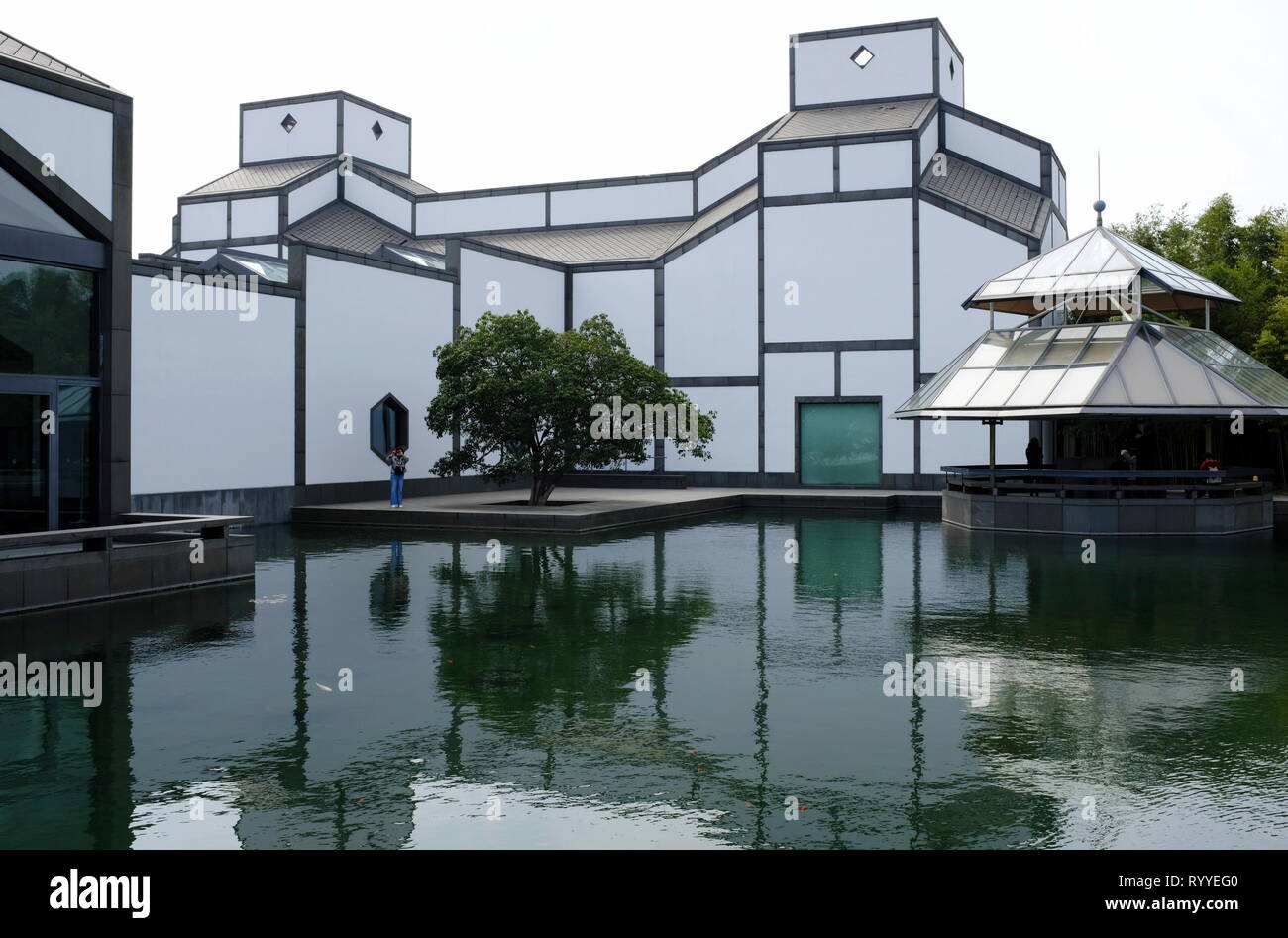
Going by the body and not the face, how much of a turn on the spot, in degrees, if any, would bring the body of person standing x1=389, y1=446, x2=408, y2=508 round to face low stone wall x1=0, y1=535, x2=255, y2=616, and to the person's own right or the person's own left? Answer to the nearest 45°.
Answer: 0° — they already face it

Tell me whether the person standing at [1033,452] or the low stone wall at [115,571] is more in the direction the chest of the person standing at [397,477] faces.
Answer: the low stone wall

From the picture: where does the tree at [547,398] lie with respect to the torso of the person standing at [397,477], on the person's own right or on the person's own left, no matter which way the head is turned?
on the person's own left

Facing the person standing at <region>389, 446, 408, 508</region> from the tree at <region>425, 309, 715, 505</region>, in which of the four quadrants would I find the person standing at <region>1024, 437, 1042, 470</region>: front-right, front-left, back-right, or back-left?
back-right

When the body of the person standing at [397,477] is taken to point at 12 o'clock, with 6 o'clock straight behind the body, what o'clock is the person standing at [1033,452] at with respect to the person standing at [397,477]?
the person standing at [1033,452] is roughly at 9 o'clock from the person standing at [397,477].

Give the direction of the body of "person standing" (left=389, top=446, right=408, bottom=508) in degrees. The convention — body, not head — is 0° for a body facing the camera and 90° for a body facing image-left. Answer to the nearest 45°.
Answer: approximately 0°

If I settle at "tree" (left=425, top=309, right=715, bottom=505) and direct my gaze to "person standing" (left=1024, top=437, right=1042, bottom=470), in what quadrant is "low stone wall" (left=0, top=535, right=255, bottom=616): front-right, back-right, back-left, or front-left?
back-right
